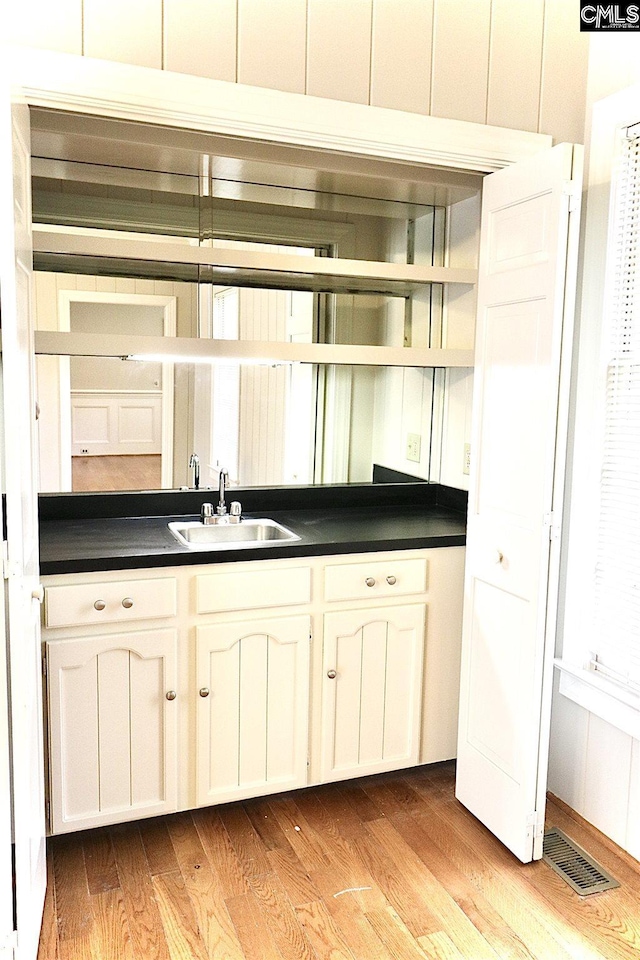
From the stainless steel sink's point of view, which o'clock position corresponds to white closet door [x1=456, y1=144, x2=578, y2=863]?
The white closet door is roughly at 10 o'clock from the stainless steel sink.

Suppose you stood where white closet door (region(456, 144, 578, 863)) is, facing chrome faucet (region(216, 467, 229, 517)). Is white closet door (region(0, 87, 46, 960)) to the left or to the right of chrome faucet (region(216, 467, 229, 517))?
left

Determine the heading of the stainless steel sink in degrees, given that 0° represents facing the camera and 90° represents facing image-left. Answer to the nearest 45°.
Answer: approximately 0°

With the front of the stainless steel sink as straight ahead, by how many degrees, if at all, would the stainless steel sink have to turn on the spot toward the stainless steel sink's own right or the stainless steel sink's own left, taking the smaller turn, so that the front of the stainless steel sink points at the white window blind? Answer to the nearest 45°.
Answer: approximately 45° to the stainless steel sink's own left

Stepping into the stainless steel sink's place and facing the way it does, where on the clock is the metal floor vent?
The metal floor vent is roughly at 10 o'clock from the stainless steel sink.

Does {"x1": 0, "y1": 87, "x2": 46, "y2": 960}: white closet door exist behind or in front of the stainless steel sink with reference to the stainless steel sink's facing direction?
in front
